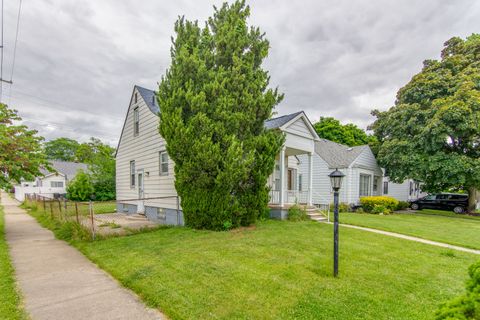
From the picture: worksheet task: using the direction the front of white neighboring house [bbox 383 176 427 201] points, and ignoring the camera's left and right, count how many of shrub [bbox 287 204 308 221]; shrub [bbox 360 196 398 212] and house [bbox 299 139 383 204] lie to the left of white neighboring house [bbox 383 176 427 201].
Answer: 0

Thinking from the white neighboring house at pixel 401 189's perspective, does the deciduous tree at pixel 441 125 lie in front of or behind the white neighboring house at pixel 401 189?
in front

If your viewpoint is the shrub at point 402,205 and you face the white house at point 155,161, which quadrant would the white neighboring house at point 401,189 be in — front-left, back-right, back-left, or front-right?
back-right

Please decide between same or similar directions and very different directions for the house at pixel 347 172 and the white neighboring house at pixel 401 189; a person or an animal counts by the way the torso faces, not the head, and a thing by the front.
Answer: same or similar directions

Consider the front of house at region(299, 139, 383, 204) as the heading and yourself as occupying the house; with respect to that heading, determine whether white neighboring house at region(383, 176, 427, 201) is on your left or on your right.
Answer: on your left

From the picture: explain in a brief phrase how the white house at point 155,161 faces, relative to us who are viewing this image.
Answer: facing the viewer and to the right of the viewer
